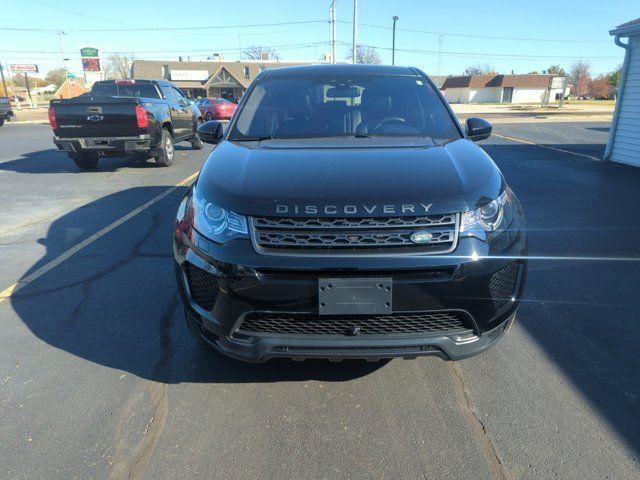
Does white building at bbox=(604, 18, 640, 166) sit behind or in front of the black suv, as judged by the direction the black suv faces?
behind

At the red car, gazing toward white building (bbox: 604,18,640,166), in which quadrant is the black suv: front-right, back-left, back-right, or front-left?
front-right

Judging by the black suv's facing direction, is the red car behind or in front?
behind

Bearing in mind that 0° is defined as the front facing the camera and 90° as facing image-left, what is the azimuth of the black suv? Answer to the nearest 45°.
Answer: approximately 0°

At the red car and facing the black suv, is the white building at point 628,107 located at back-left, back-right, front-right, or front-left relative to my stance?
front-left

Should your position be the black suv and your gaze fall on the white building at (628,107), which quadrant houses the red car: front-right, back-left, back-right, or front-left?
front-left
